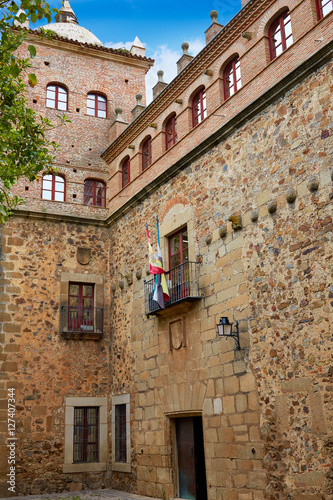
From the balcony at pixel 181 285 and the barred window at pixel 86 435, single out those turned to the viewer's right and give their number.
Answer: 0

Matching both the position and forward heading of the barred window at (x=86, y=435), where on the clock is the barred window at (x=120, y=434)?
the barred window at (x=120, y=434) is roughly at 10 o'clock from the barred window at (x=86, y=435).

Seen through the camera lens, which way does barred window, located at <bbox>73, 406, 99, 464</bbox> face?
facing the viewer

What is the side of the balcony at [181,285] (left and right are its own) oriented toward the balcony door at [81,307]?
right

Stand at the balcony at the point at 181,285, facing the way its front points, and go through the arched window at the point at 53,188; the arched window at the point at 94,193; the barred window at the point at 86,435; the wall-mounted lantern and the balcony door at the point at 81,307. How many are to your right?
4

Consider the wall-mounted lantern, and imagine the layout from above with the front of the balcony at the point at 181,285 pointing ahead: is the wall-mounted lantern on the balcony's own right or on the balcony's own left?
on the balcony's own left
